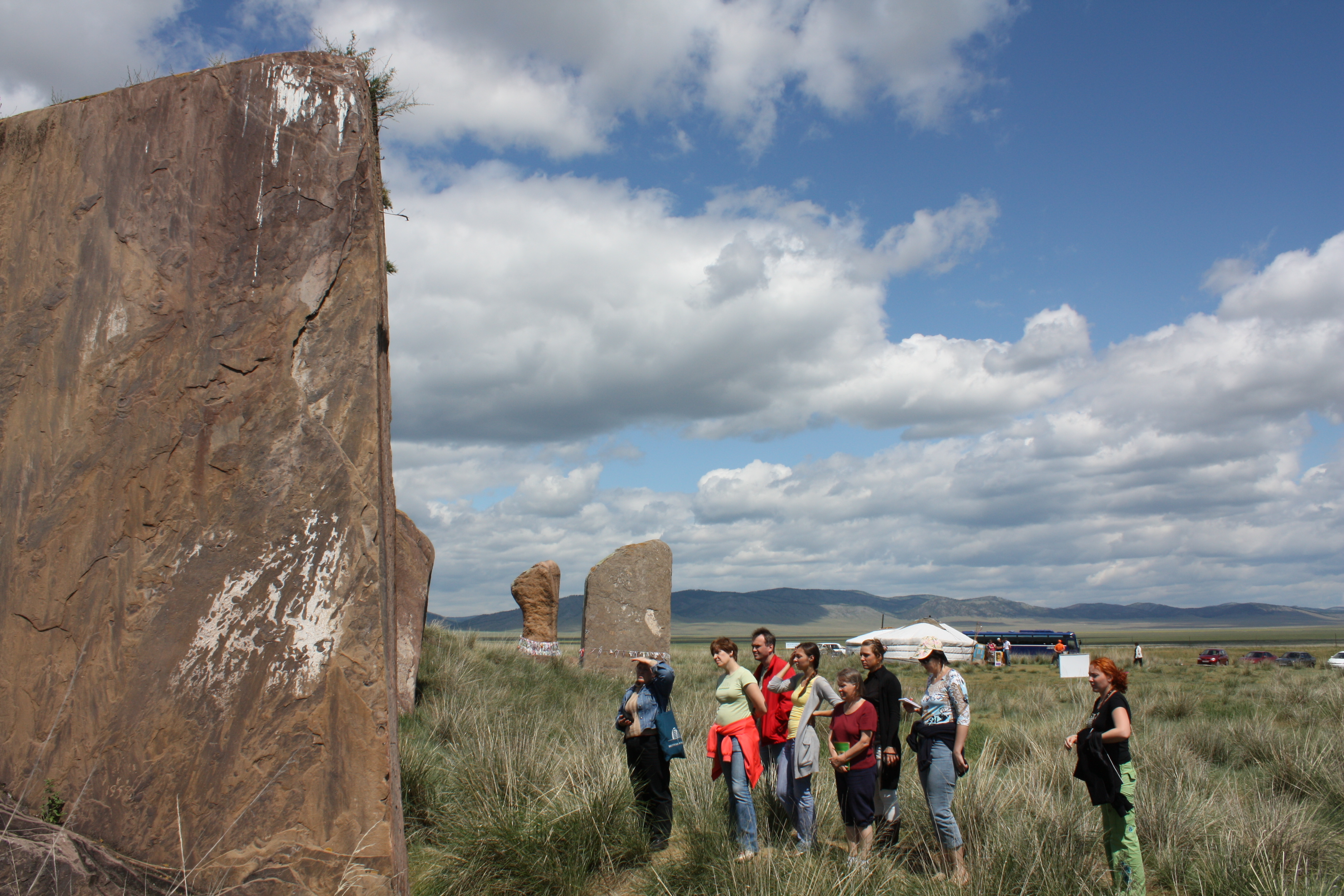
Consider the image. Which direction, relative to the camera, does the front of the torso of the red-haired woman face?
to the viewer's left

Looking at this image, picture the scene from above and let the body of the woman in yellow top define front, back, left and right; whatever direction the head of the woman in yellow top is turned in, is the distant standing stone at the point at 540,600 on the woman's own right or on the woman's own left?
on the woman's own right

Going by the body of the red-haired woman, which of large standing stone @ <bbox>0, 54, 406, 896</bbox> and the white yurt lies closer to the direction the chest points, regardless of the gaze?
the large standing stone

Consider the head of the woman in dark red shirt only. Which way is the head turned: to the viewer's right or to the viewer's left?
to the viewer's left

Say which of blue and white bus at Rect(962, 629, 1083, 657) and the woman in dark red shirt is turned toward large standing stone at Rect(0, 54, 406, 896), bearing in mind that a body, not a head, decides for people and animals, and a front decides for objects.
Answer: the woman in dark red shirt

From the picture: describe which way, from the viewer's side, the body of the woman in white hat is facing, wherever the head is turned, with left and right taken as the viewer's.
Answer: facing the viewer and to the left of the viewer

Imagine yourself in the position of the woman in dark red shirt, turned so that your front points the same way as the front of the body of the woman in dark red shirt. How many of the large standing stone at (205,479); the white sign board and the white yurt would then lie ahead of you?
1

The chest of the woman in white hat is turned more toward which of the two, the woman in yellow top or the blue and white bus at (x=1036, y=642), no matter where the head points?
the woman in yellow top

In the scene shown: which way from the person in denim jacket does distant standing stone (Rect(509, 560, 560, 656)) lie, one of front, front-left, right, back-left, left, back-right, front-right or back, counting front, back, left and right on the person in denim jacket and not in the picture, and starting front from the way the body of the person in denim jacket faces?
back-right

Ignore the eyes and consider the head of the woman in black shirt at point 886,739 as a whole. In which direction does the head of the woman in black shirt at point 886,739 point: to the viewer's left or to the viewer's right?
to the viewer's left

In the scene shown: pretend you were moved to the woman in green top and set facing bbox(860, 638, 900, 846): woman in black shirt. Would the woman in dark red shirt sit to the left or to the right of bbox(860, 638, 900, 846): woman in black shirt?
right

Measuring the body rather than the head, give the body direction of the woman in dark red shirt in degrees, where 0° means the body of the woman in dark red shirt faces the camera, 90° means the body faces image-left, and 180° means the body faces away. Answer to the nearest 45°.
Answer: approximately 45°

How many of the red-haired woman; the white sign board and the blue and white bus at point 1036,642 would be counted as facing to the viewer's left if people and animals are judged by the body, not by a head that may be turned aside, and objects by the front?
1

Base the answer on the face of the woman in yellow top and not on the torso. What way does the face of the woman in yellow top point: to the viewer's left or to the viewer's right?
to the viewer's left

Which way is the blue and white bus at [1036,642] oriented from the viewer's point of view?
to the viewer's right

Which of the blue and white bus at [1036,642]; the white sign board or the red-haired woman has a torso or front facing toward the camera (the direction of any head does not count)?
the white sign board
